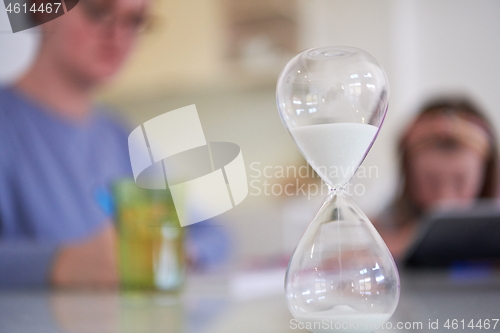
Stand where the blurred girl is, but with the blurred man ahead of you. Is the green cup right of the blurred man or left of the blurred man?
left

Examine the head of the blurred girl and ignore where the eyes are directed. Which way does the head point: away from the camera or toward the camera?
toward the camera

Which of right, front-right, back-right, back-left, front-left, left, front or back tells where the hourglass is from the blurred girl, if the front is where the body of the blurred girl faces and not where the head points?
front

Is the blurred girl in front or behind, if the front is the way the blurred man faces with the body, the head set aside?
in front

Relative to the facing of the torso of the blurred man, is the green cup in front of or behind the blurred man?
in front

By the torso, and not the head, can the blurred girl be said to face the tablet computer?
yes

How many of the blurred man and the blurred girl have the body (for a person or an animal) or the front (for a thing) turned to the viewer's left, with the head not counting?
0

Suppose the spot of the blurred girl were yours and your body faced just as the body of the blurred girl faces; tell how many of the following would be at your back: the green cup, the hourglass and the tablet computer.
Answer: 0

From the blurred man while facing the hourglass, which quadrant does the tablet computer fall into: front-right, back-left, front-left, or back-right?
front-left

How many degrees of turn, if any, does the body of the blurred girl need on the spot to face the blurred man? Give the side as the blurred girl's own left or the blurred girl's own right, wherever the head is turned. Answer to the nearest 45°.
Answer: approximately 90° to the blurred girl's own right

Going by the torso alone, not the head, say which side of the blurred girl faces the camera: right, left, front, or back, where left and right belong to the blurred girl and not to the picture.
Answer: front

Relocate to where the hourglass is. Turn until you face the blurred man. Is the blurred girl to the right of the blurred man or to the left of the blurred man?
right

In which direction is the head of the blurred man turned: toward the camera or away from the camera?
toward the camera
